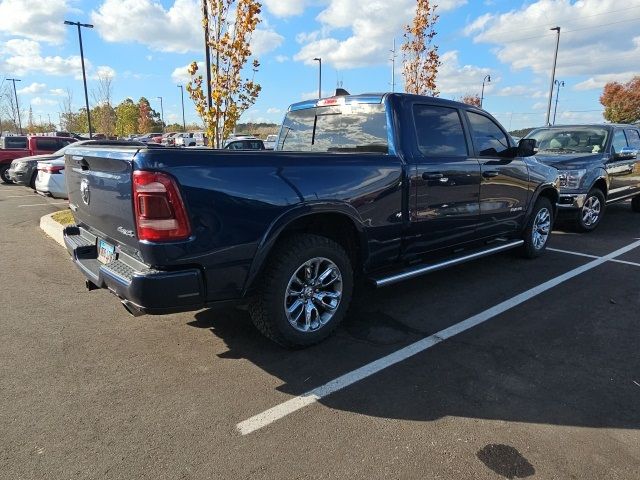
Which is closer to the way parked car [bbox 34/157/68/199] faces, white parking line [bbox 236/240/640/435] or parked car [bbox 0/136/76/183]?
the parked car

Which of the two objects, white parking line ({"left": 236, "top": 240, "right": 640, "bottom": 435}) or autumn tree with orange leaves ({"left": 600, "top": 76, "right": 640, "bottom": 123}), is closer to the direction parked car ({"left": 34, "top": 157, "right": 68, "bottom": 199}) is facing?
the autumn tree with orange leaves

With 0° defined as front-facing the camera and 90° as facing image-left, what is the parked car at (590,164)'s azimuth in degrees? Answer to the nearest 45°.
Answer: approximately 45°

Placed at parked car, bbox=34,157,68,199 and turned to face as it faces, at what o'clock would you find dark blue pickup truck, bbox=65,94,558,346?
The dark blue pickup truck is roughly at 4 o'clock from the parked car.

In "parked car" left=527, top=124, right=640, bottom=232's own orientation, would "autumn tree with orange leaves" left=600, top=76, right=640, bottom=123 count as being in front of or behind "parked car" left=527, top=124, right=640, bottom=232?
behind

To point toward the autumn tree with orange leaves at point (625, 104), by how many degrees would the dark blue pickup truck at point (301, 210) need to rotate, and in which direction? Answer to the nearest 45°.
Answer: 0° — it already faces it

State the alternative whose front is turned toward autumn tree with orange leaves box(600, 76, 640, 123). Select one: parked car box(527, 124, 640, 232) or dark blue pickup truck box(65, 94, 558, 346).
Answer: the dark blue pickup truck

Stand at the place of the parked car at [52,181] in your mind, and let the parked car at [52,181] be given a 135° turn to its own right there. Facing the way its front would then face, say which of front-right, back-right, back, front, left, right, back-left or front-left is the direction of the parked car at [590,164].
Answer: front-left

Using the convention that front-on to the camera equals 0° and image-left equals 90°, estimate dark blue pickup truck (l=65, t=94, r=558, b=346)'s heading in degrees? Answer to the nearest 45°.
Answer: approximately 225°

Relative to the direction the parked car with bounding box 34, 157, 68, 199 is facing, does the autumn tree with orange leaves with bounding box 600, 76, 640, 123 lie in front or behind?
in front

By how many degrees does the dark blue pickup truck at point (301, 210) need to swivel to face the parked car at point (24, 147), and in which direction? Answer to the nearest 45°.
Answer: approximately 90° to its left

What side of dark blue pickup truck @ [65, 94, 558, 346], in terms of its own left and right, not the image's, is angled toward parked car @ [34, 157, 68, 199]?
left

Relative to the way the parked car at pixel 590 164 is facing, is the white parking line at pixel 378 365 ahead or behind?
ahead
